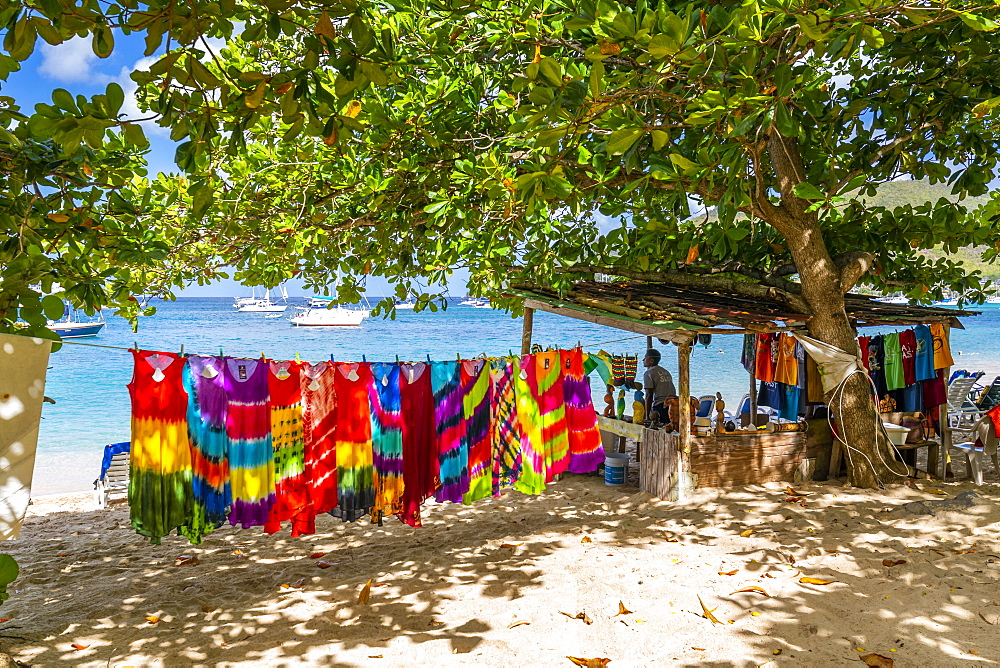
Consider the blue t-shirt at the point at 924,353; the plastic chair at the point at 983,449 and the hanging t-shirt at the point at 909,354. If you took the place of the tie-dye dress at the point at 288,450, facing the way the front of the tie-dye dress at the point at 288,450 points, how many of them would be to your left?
3

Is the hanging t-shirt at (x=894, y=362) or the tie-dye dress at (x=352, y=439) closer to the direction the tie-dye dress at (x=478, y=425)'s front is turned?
the tie-dye dress

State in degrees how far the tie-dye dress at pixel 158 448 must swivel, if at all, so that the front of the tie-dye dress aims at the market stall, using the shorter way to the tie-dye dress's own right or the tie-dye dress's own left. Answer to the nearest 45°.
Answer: approximately 90° to the tie-dye dress's own left

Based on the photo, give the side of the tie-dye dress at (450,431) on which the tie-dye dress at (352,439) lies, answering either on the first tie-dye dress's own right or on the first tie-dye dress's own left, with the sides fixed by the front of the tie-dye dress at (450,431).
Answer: on the first tie-dye dress's own right

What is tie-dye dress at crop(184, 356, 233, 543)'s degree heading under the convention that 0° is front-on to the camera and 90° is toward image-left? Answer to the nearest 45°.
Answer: approximately 0°

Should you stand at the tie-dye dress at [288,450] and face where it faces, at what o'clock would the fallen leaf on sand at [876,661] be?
The fallen leaf on sand is roughly at 10 o'clock from the tie-dye dress.

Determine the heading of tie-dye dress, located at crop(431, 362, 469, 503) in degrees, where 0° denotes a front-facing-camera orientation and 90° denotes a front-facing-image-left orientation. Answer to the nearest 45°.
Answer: approximately 0°
